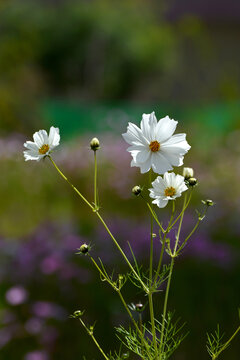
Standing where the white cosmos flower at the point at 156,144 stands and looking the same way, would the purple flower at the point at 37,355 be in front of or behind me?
behind

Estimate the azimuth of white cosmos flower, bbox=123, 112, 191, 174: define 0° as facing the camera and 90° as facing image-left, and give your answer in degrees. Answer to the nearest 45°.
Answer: approximately 0°
